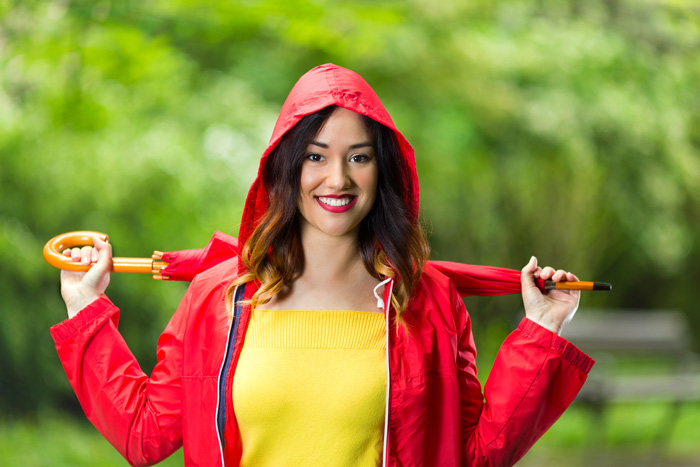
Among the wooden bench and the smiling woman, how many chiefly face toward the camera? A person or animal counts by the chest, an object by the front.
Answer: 2

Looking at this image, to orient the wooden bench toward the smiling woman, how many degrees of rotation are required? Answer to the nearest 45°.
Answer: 0° — it already faces them

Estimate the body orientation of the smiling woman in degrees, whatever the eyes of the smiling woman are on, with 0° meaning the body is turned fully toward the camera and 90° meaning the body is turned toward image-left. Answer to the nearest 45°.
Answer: approximately 0°

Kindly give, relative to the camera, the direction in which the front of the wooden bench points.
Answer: facing the viewer

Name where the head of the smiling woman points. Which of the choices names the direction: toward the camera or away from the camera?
toward the camera

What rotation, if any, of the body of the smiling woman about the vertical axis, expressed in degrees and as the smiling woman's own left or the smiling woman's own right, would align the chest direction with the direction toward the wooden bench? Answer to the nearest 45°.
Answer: approximately 135° to the smiling woman's own left

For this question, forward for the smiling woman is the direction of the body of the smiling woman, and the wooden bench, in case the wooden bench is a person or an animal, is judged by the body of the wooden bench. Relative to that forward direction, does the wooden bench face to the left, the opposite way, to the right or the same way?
the same way
